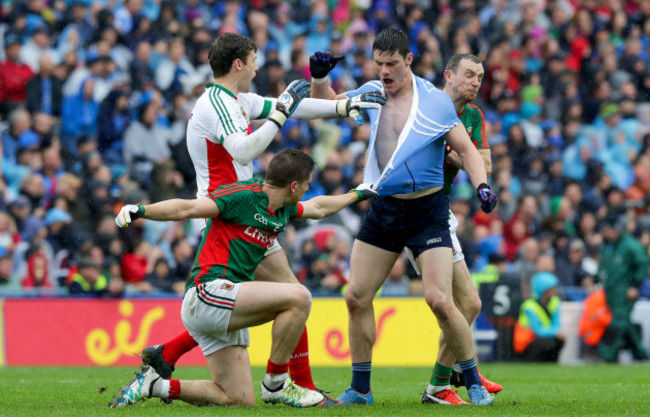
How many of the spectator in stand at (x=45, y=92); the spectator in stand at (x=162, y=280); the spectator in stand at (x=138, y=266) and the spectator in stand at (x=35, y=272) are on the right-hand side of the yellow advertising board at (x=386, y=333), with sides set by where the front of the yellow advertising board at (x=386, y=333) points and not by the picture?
4

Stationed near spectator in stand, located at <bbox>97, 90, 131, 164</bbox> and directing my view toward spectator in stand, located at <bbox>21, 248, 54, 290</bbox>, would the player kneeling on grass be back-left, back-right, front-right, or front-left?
front-left

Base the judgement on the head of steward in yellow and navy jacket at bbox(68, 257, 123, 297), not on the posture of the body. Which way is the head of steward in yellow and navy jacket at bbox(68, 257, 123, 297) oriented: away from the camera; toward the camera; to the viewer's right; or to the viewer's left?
toward the camera

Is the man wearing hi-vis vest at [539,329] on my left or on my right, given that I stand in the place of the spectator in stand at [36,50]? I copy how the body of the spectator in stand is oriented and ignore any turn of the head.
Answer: on my left

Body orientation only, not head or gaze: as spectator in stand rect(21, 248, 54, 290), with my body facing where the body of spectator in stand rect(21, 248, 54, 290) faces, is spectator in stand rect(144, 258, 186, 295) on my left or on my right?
on my left

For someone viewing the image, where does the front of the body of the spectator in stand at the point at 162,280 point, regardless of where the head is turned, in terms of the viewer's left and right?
facing the viewer

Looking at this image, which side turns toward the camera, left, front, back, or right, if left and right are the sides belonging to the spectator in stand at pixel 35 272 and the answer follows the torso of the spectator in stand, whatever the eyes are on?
front

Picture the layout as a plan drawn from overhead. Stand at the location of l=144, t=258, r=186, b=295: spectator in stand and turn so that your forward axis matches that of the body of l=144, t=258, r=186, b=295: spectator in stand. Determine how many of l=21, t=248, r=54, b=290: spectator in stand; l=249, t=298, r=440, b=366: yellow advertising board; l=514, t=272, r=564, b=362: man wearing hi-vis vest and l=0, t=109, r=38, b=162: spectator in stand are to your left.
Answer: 2

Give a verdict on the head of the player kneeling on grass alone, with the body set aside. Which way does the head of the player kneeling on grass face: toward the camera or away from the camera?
away from the camera

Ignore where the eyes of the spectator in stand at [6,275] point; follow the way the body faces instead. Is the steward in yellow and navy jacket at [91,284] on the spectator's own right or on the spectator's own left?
on the spectator's own left

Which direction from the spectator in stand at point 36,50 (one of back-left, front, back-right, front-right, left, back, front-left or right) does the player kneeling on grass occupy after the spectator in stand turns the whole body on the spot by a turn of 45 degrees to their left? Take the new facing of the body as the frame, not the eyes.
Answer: front-right

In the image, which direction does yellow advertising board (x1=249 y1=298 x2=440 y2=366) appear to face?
toward the camera
